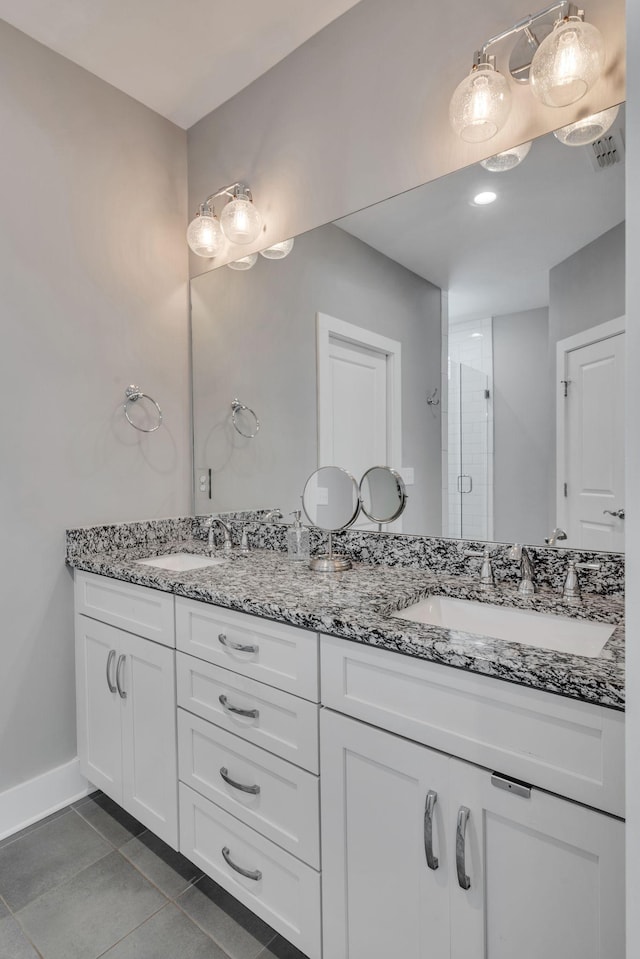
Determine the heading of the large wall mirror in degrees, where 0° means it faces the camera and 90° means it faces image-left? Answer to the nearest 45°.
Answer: approximately 45°

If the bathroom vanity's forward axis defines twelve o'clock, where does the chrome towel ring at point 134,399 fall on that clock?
The chrome towel ring is roughly at 3 o'clock from the bathroom vanity.

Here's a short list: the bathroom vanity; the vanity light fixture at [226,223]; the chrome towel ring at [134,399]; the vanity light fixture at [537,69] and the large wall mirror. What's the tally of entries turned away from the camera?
0

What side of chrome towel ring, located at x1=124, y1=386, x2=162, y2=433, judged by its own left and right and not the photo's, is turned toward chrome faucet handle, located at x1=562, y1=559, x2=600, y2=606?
front

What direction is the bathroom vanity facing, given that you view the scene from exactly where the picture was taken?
facing the viewer and to the left of the viewer

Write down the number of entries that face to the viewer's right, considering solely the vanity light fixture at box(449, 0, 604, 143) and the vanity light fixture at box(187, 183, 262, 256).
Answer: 0

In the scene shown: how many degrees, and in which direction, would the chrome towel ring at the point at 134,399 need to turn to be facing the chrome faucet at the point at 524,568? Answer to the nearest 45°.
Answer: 0° — it already faces it

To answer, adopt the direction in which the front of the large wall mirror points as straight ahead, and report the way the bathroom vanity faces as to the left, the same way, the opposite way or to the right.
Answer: the same way

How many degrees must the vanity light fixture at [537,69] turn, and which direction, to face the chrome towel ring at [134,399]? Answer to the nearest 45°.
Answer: approximately 45° to its right

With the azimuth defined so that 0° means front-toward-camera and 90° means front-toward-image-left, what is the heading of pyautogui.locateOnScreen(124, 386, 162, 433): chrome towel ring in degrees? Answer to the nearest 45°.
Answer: approximately 315°

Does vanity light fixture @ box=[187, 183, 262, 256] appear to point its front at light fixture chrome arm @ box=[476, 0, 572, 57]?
no

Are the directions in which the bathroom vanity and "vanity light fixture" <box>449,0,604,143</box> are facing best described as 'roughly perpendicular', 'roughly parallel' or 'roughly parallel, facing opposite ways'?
roughly parallel

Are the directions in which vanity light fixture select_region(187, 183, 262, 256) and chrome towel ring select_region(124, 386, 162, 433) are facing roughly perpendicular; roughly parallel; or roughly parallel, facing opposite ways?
roughly perpendicular
